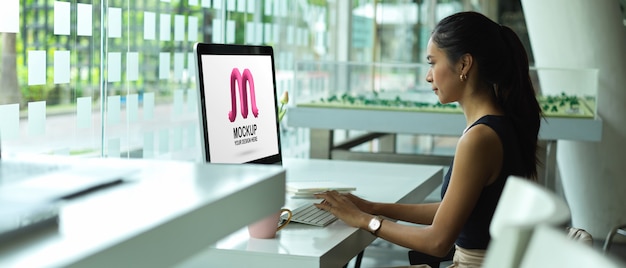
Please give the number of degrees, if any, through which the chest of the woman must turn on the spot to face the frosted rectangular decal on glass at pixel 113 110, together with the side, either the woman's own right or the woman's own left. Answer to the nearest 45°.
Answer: approximately 45° to the woman's own right

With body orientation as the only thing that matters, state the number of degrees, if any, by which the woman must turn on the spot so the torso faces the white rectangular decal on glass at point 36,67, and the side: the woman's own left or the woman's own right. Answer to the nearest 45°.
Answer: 0° — they already face it

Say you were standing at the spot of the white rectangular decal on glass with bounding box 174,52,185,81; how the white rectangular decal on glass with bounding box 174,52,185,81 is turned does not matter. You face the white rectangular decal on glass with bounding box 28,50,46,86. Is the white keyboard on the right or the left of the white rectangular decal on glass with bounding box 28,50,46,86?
left

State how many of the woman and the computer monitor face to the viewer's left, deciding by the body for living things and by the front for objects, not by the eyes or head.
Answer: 1

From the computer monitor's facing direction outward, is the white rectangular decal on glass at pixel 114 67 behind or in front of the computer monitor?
behind

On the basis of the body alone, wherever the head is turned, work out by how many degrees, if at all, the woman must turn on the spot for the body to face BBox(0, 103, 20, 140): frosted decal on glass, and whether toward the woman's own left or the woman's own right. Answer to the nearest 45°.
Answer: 0° — they already face it

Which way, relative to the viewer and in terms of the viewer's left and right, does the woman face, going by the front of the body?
facing to the left of the viewer

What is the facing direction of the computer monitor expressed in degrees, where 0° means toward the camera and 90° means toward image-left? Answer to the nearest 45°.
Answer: approximately 315°
